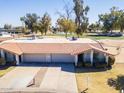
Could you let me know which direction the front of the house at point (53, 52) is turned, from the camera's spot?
facing the viewer
